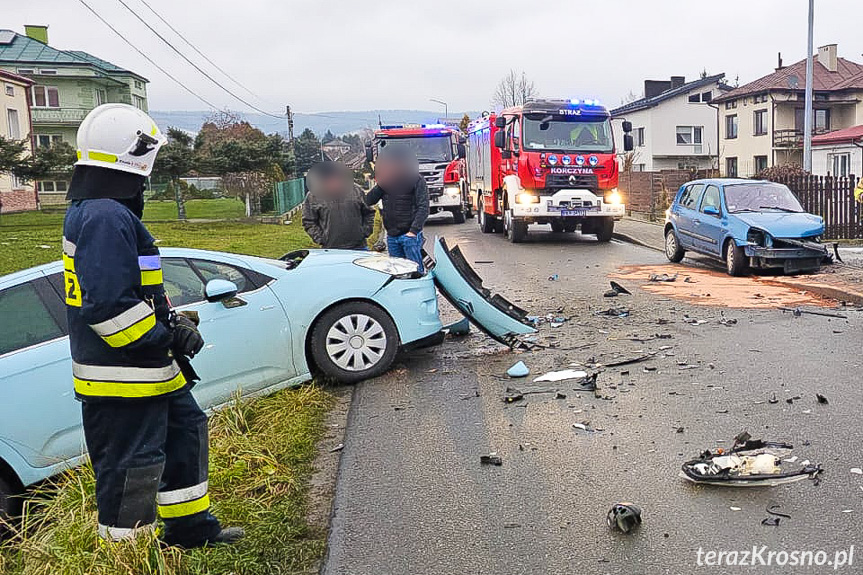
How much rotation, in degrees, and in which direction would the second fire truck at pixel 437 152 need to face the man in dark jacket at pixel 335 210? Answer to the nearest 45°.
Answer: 0° — it already faces them

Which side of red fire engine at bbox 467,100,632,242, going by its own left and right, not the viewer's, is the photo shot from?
front

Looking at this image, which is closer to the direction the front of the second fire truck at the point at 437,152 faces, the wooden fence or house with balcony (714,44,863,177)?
the wooden fence

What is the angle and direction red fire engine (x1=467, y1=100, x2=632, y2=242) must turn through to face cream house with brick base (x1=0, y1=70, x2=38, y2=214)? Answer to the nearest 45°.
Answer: approximately 135° to its right

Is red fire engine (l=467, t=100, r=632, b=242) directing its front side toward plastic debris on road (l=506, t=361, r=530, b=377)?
yes

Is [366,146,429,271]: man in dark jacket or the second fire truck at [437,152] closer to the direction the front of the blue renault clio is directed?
the man in dark jacket

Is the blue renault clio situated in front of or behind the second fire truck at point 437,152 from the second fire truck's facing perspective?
in front

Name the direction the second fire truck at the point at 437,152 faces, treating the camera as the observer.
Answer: facing the viewer

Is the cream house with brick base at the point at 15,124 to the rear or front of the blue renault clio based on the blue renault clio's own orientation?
to the rear

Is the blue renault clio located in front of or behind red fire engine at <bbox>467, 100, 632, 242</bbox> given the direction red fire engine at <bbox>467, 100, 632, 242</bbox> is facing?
in front

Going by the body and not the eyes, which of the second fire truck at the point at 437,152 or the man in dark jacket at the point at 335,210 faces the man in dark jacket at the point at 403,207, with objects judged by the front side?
the second fire truck

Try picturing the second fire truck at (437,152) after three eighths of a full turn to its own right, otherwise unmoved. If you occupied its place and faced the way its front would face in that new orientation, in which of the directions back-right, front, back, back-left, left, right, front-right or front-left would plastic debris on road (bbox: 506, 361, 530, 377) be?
back-left

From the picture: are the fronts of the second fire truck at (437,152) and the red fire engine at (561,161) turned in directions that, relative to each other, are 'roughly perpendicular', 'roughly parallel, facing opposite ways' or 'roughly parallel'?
roughly parallel
